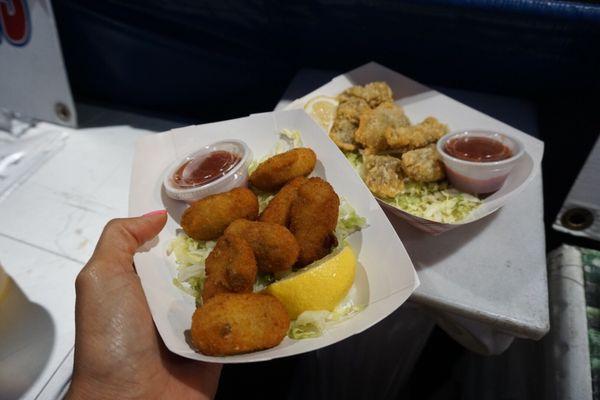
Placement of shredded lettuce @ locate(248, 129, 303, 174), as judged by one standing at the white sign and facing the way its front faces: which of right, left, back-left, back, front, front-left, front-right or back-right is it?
front-left

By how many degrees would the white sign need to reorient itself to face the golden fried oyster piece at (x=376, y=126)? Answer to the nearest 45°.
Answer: approximately 45° to its left

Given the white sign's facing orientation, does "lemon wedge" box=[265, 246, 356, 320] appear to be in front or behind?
in front

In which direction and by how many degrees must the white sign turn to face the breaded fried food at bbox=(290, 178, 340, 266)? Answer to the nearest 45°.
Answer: approximately 45° to its left

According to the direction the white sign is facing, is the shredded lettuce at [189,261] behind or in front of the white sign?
in front

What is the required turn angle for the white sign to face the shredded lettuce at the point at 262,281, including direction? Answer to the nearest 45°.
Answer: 0° — it already faces it

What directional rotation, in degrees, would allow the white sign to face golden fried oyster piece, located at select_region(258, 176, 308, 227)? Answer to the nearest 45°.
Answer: approximately 45° to its left

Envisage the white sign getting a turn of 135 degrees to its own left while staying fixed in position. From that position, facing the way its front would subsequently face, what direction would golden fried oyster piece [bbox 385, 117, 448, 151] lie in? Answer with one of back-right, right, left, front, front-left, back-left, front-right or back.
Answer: right

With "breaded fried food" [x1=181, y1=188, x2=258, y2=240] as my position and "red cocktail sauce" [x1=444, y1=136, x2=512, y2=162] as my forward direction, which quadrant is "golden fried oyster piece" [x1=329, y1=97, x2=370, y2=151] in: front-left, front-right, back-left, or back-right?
front-left

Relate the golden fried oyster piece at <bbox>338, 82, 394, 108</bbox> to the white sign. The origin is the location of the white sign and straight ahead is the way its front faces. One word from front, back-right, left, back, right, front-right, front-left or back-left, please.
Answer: front-left

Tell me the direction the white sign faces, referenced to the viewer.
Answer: facing the viewer

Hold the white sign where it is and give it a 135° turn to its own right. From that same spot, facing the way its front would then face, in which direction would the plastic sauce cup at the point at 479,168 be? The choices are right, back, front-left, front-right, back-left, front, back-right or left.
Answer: back

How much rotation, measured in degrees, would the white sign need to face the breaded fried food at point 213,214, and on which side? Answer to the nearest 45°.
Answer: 0° — it already faces it

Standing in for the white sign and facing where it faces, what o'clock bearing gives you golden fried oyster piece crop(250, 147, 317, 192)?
The golden fried oyster piece is roughly at 11 o'clock from the white sign.

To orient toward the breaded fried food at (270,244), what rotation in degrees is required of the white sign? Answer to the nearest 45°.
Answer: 0° — it already faces it

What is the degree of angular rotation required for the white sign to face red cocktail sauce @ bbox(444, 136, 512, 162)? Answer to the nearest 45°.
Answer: approximately 45° to its left
